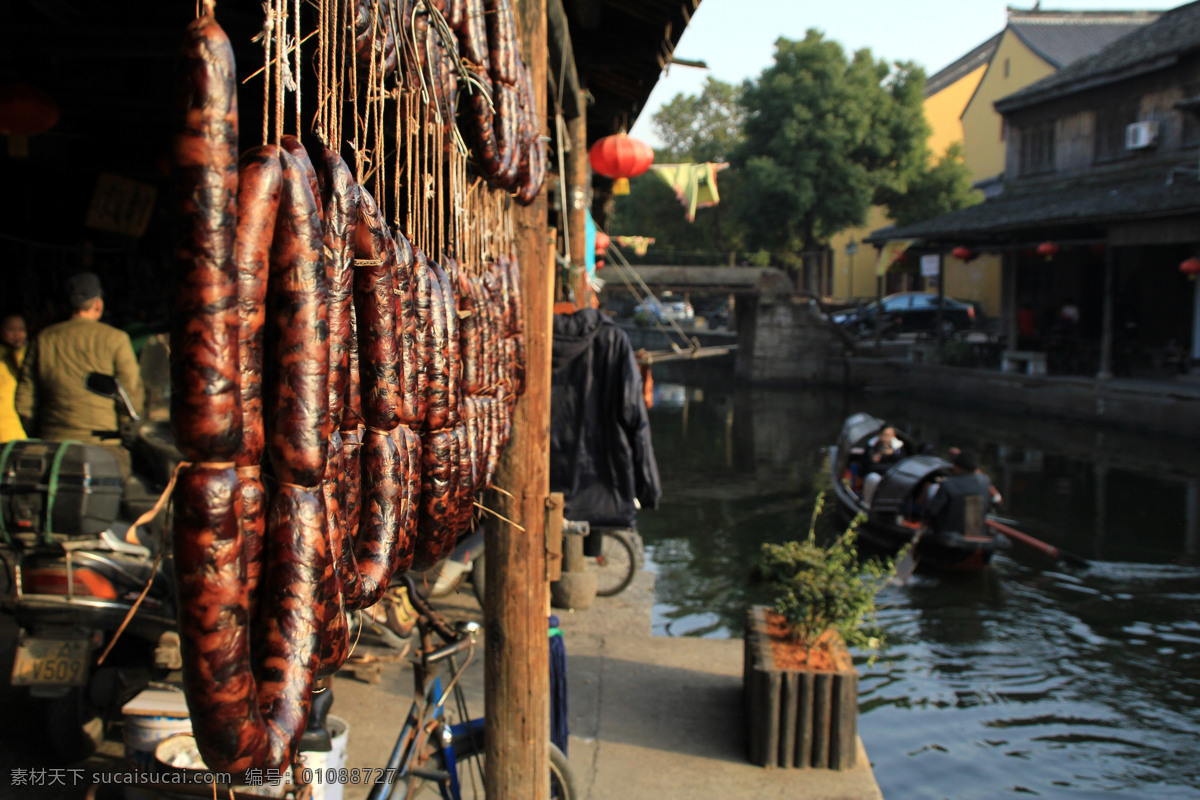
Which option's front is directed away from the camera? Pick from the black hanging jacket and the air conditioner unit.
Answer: the black hanging jacket

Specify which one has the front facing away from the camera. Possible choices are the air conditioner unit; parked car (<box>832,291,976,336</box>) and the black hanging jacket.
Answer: the black hanging jacket

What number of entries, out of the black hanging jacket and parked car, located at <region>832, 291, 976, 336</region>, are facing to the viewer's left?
1

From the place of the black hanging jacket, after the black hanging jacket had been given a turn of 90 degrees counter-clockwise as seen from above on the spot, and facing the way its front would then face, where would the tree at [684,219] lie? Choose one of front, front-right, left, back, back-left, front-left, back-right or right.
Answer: right

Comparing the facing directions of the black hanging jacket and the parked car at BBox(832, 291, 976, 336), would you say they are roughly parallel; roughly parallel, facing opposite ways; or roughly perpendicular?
roughly perpendicular

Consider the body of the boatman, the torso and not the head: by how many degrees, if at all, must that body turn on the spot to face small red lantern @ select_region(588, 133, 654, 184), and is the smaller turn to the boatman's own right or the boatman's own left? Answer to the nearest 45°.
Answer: approximately 90° to the boatman's own left

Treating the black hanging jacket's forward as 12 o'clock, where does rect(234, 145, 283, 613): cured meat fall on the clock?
The cured meat is roughly at 6 o'clock from the black hanging jacket.

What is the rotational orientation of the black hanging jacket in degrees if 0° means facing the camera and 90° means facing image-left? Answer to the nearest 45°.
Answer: approximately 180°

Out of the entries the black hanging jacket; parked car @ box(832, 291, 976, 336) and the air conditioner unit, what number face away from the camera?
1

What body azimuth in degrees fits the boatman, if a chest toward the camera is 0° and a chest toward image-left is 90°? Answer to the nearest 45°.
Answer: approximately 135°

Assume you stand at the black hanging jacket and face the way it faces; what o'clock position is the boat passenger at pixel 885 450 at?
The boat passenger is roughly at 1 o'clock from the black hanging jacket.

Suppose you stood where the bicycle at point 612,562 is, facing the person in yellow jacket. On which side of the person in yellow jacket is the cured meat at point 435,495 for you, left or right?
left

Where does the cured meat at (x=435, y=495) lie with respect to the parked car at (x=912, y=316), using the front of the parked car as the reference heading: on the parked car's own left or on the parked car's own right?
on the parked car's own left

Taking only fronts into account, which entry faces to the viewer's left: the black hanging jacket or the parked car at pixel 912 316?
the parked car

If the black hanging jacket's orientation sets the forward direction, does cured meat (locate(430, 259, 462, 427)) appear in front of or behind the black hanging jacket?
behind
